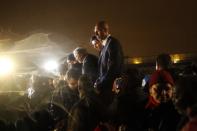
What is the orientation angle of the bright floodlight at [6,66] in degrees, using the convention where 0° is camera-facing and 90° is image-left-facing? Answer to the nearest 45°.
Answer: approximately 0°

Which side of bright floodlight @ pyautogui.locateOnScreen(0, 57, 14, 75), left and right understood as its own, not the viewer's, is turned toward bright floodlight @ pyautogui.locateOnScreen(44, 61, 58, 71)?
left

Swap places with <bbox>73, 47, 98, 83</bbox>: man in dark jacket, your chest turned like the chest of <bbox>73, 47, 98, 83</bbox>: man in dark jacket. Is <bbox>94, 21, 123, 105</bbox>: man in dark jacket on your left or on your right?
on your left

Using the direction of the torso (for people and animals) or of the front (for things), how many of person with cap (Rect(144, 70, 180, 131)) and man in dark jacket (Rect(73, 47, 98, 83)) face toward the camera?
1

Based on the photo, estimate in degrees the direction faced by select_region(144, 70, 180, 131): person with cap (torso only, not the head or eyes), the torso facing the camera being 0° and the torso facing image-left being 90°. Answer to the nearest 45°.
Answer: approximately 0°

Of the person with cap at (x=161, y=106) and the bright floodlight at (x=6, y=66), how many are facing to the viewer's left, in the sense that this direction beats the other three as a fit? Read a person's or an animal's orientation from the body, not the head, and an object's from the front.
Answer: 0
